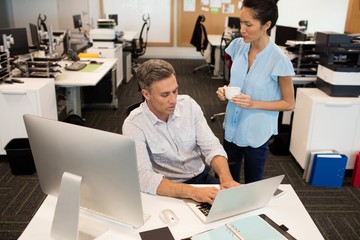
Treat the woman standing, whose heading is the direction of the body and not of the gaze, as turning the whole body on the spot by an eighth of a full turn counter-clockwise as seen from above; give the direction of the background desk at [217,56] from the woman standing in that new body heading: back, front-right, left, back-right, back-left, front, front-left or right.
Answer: back

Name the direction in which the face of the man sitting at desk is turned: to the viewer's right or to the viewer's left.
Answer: to the viewer's right

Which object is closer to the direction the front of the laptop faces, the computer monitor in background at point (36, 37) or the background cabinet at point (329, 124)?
the computer monitor in background

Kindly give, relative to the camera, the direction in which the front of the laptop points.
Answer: facing away from the viewer and to the left of the viewer

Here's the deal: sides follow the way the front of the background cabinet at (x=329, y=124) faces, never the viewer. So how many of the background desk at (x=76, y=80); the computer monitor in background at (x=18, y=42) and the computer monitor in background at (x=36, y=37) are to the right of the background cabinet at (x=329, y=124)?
3

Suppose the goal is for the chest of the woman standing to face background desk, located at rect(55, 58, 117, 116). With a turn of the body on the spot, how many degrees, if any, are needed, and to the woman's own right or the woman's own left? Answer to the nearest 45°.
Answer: approximately 90° to the woman's own right

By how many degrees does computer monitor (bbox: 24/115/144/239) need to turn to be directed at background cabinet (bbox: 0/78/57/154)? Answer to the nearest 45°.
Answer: approximately 45° to its left

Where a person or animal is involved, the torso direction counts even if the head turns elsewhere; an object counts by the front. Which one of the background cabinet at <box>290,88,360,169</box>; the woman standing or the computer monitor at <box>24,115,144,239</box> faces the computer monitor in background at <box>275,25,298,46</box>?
the computer monitor

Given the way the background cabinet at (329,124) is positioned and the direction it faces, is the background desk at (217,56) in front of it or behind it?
behind

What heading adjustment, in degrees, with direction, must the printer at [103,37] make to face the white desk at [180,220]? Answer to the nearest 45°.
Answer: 0° — it already faces it

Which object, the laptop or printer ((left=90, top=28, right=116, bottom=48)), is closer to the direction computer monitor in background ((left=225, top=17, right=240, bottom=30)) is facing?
the laptop
